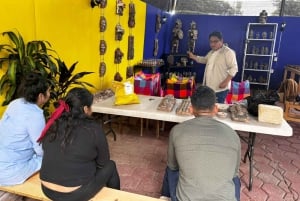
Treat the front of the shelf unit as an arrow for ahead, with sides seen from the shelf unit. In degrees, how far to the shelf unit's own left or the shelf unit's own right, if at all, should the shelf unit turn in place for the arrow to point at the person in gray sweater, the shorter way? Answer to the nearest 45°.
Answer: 0° — it already faces them

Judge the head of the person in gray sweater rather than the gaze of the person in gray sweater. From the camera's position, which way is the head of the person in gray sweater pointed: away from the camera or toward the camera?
away from the camera

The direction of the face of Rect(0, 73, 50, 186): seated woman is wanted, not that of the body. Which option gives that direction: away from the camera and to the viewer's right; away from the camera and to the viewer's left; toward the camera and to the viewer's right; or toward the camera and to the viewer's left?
away from the camera and to the viewer's right

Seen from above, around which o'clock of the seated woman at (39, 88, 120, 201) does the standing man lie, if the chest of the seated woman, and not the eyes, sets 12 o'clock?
The standing man is roughly at 12 o'clock from the seated woman.

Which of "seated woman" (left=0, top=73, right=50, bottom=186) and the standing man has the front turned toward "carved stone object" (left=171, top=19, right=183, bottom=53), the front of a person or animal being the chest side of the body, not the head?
the seated woman

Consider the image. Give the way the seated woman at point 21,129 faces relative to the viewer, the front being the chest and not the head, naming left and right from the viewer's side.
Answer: facing away from the viewer and to the right of the viewer

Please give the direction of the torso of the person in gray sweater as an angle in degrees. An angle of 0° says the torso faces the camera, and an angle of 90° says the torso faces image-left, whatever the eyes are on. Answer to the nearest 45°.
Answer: approximately 180°

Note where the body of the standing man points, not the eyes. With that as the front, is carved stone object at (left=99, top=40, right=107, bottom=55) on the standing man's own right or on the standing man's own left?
on the standing man's own right

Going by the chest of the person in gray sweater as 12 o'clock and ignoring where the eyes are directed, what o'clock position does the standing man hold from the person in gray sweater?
The standing man is roughly at 12 o'clock from the person in gray sweater.

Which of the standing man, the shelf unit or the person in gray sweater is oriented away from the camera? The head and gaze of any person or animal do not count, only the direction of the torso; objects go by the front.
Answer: the person in gray sweater

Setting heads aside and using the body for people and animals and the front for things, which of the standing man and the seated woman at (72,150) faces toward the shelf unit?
the seated woman

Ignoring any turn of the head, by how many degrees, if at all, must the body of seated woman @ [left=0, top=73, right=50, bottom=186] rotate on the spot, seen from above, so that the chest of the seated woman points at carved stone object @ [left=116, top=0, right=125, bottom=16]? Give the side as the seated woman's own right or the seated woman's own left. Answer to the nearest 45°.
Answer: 0° — they already face it

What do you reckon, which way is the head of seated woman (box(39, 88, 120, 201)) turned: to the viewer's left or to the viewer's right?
to the viewer's right

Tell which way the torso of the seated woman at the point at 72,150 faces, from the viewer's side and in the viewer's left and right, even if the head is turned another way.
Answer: facing away from the viewer and to the right of the viewer
